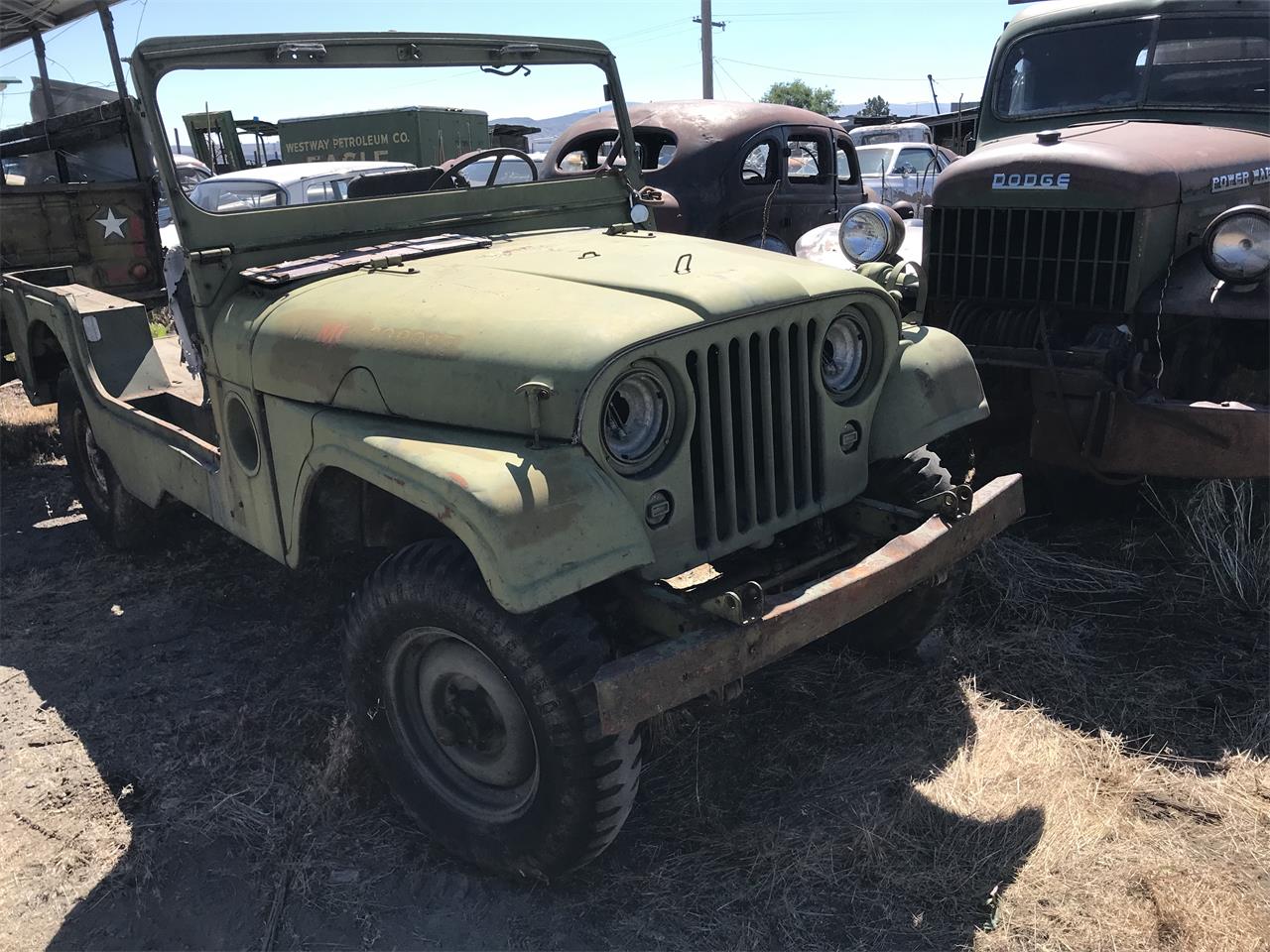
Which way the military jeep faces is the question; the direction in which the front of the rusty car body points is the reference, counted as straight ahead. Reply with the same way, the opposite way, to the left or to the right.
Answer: to the right

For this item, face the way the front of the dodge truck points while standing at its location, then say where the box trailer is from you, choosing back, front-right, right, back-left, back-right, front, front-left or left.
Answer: right

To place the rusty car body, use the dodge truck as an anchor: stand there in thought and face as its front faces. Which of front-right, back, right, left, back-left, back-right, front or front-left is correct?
right

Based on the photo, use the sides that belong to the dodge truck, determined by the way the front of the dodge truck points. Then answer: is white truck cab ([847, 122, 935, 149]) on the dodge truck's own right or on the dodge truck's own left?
on the dodge truck's own right

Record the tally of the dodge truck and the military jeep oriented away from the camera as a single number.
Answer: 0

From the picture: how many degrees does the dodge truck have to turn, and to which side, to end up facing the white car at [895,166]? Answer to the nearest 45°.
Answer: approximately 135° to its right

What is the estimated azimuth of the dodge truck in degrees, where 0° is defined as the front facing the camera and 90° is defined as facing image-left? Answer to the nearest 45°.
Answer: approximately 45°

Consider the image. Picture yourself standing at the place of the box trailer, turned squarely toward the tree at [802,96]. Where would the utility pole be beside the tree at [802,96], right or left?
right

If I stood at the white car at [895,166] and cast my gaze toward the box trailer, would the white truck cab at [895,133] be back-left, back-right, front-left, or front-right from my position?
front-right

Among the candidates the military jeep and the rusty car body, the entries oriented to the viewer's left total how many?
0

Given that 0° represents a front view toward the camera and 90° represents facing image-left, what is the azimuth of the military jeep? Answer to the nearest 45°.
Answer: approximately 315°

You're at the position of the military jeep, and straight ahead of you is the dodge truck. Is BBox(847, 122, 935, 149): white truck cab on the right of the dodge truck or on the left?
left

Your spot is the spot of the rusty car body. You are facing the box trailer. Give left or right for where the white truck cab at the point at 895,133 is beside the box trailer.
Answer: right

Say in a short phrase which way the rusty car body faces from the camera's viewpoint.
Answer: facing away from the viewer and to the right of the viewer
